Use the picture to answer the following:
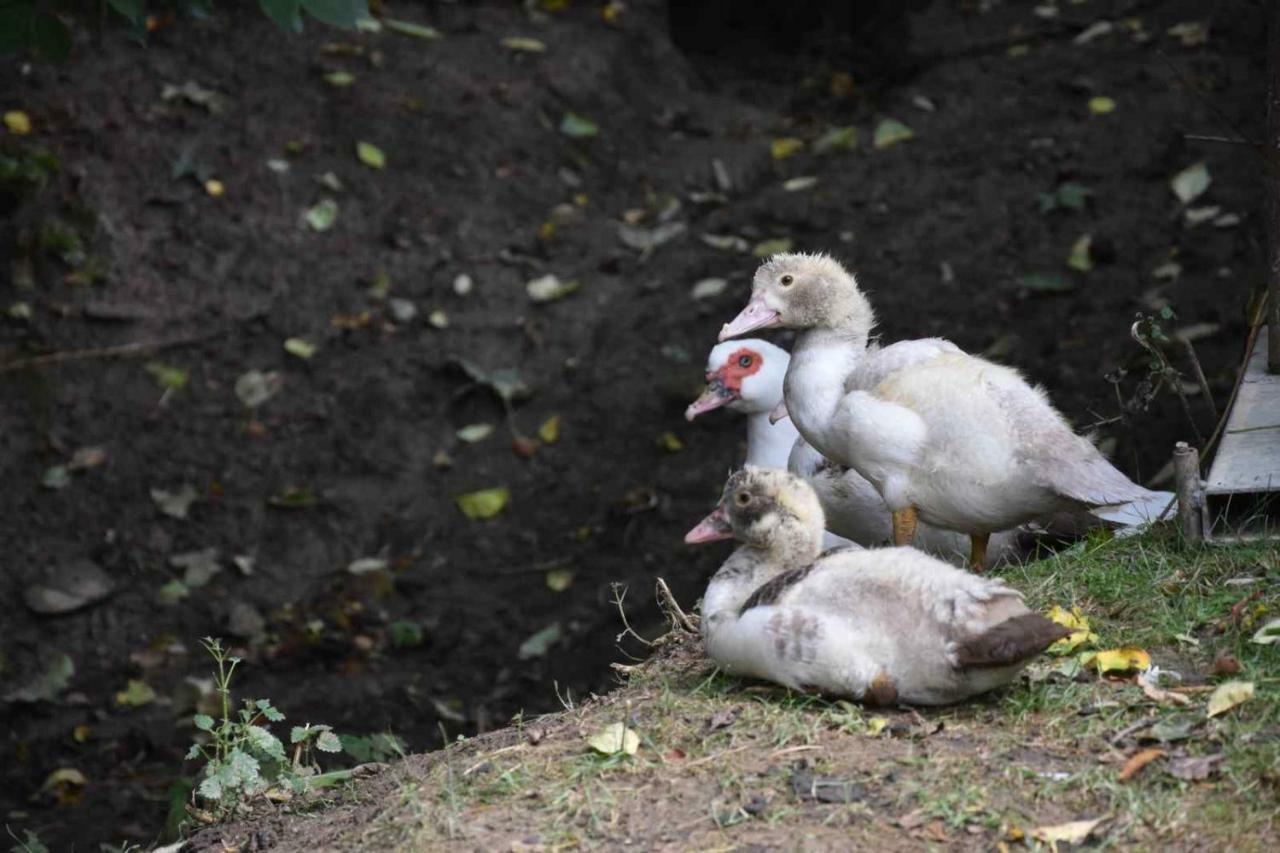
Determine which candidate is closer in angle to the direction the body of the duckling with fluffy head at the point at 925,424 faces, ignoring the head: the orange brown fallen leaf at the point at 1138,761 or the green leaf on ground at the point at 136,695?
the green leaf on ground

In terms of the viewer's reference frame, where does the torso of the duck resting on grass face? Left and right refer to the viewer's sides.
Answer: facing to the left of the viewer

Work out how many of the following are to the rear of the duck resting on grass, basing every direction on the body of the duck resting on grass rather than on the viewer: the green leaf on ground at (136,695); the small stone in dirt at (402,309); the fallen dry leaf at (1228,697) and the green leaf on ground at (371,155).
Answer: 1

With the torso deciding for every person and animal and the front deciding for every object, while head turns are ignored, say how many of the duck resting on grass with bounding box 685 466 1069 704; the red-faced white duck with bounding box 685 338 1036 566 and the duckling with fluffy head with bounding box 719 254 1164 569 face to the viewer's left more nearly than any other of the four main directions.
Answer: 3

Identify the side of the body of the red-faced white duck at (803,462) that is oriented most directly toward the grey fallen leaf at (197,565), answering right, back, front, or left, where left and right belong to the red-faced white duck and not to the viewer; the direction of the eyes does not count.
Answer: front

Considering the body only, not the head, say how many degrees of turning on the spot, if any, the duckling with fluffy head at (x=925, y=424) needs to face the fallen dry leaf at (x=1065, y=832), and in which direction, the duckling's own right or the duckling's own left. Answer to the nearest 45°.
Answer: approximately 90° to the duckling's own left

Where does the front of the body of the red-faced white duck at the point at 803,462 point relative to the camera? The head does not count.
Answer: to the viewer's left

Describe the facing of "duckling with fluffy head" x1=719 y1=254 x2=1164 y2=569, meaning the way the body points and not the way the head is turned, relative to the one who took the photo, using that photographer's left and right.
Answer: facing to the left of the viewer

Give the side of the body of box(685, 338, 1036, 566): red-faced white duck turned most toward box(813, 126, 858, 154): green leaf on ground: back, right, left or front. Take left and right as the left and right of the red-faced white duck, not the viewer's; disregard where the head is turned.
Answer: right

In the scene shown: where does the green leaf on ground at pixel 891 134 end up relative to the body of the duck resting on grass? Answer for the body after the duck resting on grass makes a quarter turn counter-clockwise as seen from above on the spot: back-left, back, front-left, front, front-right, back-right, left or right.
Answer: back

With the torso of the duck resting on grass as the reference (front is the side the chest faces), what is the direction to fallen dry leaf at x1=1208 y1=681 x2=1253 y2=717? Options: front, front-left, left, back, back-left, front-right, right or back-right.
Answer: back
